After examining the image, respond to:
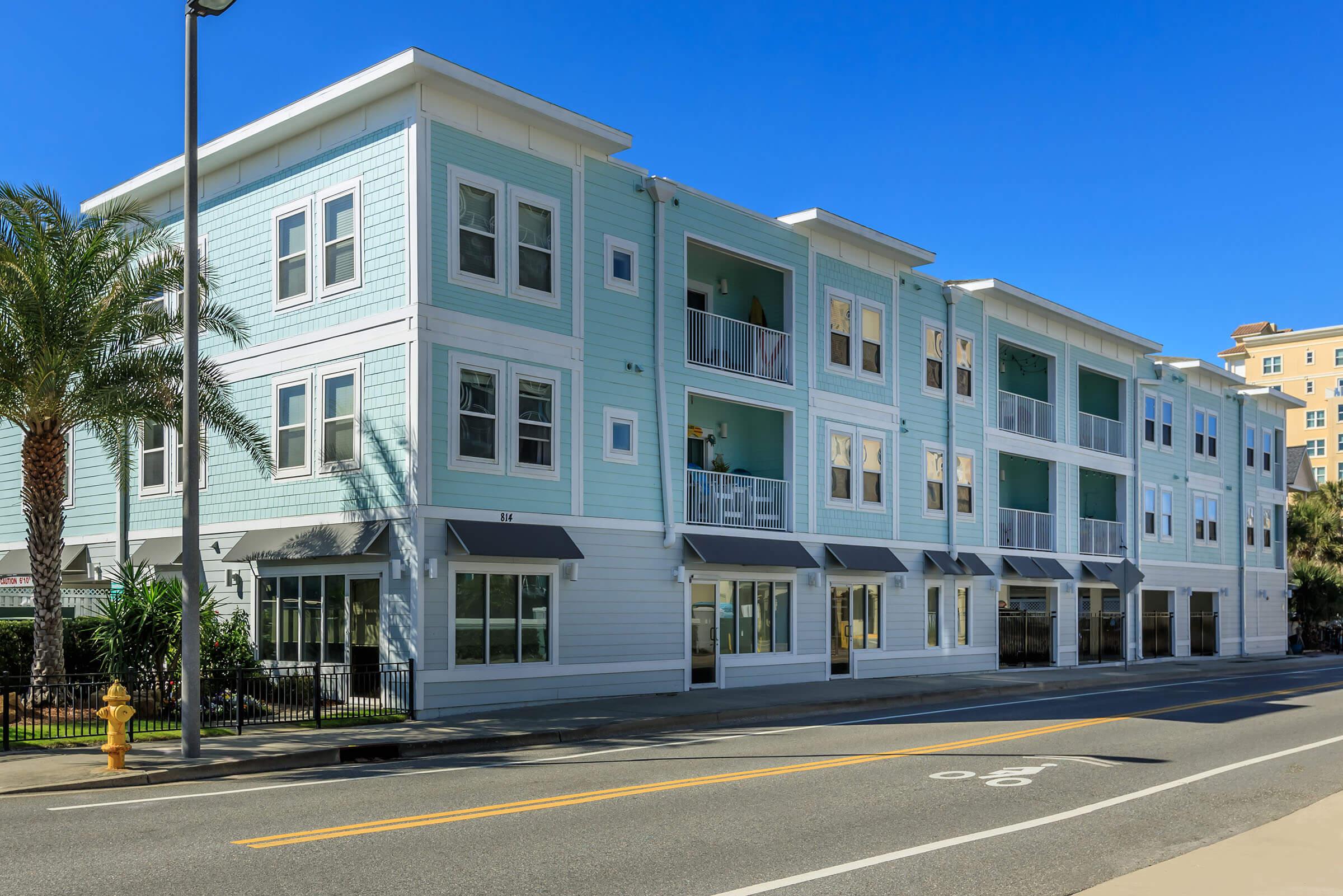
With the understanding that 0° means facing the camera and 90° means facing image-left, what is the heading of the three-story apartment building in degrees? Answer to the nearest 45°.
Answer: approximately 315°

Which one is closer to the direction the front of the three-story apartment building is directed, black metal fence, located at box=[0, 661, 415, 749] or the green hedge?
the black metal fence

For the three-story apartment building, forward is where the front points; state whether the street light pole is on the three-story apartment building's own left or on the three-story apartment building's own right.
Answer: on the three-story apartment building's own right

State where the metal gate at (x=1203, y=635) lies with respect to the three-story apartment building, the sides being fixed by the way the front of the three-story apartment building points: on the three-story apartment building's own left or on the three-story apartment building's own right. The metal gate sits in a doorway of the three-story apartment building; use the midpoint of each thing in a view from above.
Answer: on the three-story apartment building's own left

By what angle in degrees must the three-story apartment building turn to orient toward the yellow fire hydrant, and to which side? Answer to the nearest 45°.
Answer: approximately 45° to its right

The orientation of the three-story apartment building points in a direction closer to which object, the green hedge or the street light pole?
the street light pole

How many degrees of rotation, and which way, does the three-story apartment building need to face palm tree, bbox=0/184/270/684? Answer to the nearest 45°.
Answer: approximately 90° to its right
